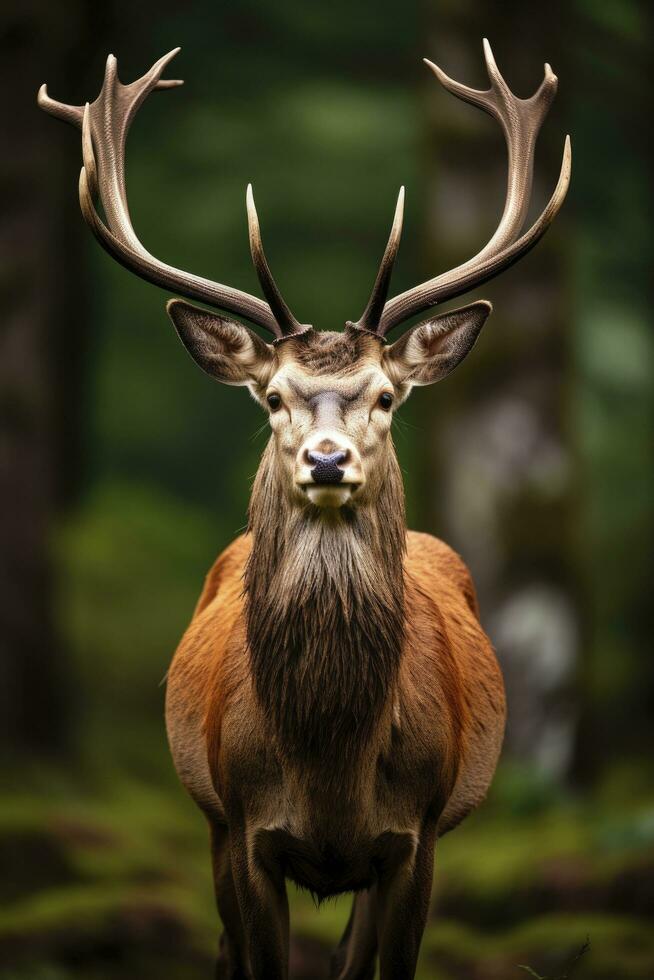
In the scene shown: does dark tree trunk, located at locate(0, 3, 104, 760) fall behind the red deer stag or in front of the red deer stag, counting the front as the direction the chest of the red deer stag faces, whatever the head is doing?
behind

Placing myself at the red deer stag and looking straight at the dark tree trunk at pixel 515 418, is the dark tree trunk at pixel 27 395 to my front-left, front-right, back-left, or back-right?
front-left

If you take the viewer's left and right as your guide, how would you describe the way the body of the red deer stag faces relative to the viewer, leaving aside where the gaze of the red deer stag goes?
facing the viewer

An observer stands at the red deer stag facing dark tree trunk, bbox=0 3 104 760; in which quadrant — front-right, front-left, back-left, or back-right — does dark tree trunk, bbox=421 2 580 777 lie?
front-right

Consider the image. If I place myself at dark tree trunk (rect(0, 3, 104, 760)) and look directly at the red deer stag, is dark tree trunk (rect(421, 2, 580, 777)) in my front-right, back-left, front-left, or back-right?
front-left

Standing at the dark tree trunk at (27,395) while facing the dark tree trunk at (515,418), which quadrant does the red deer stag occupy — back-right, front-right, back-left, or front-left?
front-right

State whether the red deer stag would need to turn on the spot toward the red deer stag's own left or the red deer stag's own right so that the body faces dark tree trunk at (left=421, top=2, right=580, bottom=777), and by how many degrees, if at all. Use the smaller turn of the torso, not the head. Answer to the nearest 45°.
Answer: approximately 180°
